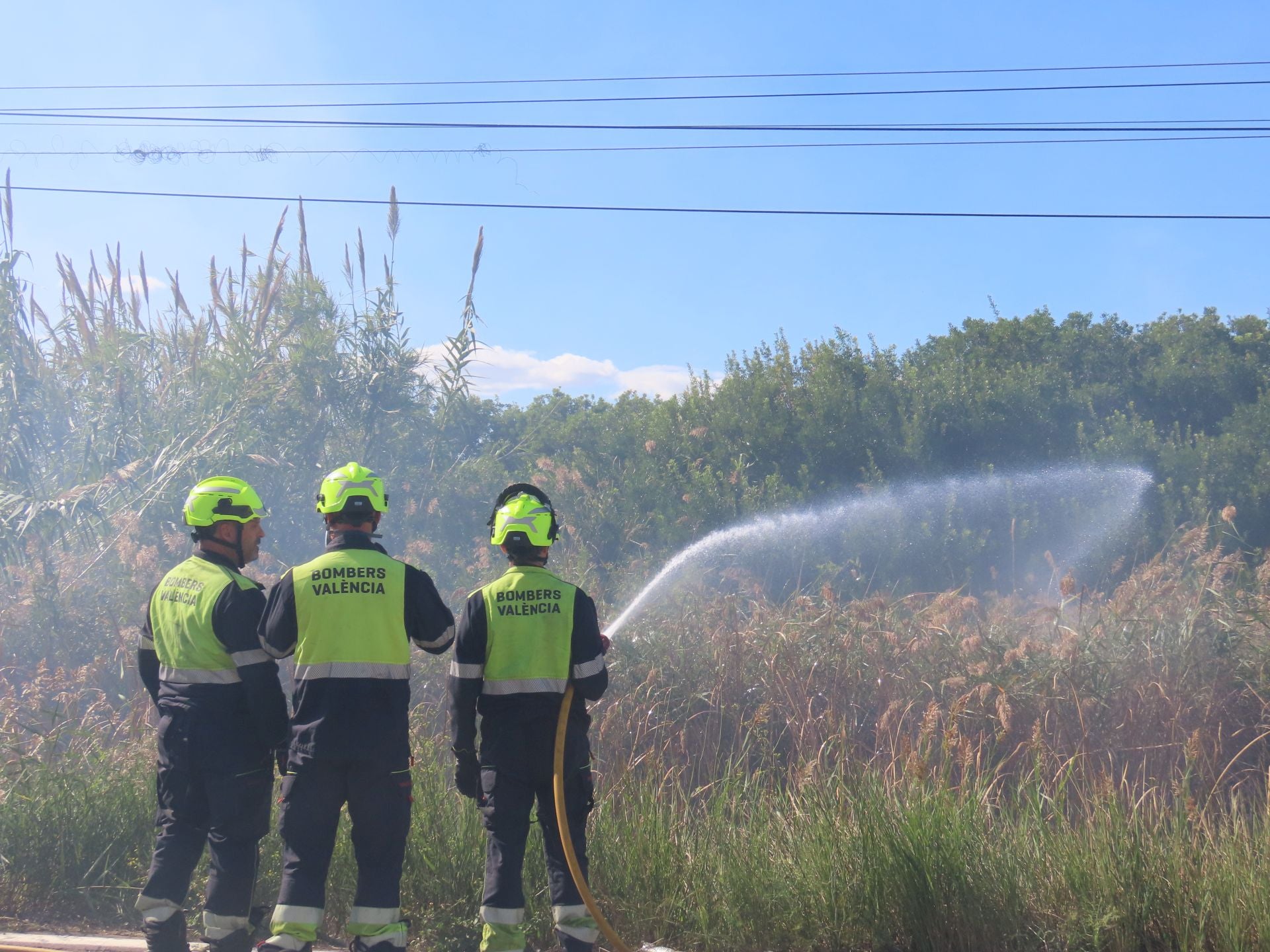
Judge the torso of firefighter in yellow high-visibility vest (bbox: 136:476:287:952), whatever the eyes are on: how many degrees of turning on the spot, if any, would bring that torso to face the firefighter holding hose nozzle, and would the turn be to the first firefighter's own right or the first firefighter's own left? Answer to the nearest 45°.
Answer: approximately 45° to the first firefighter's own right

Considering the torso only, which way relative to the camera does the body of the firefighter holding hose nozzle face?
away from the camera

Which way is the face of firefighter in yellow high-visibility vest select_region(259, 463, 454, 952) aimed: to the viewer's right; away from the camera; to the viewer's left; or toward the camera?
away from the camera

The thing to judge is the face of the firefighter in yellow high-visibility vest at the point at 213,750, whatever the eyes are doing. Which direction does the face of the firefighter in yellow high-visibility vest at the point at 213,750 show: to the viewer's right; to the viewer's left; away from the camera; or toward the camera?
to the viewer's right

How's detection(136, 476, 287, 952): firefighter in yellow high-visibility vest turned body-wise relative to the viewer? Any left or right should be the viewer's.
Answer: facing away from the viewer and to the right of the viewer

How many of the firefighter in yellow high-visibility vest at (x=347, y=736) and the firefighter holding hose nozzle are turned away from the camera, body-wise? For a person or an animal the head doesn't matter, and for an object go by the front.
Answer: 2

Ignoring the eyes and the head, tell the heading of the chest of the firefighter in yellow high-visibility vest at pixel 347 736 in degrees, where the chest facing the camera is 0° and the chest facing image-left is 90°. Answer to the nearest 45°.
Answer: approximately 180°

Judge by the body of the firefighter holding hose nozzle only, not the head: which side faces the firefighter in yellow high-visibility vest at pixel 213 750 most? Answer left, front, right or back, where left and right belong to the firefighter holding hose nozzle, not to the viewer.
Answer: left

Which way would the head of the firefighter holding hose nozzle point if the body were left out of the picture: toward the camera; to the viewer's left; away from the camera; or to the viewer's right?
away from the camera
